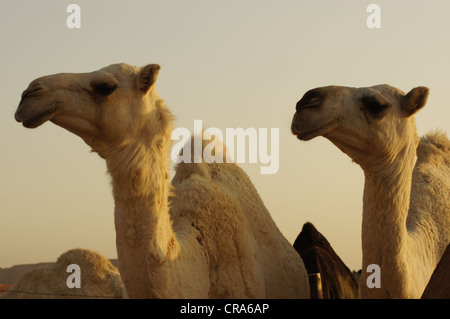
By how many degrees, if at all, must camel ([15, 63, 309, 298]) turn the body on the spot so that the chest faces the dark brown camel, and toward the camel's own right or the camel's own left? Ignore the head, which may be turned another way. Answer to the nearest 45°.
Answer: approximately 180°

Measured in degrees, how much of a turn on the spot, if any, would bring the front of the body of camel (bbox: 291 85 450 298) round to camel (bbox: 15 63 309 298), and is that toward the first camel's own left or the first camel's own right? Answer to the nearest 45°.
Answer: approximately 45° to the first camel's own right

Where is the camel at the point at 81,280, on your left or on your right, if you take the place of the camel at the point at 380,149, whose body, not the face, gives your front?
on your right

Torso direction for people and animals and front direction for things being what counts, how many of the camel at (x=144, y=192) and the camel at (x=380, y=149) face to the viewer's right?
0

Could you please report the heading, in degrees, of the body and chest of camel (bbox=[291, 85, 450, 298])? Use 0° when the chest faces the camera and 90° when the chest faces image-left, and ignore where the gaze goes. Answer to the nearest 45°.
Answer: approximately 45°

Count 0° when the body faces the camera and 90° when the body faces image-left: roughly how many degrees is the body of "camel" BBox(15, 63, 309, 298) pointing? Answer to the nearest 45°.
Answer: approximately 45°
